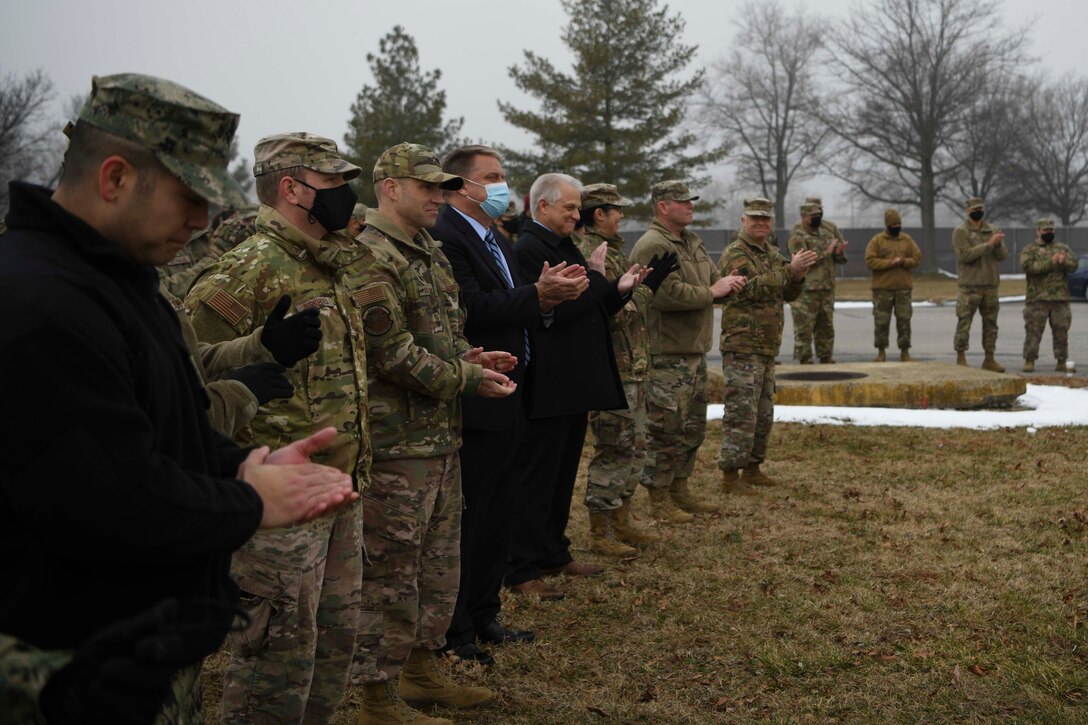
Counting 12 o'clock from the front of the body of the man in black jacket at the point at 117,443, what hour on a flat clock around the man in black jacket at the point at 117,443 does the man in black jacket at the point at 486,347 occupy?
the man in black jacket at the point at 486,347 is roughly at 10 o'clock from the man in black jacket at the point at 117,443.

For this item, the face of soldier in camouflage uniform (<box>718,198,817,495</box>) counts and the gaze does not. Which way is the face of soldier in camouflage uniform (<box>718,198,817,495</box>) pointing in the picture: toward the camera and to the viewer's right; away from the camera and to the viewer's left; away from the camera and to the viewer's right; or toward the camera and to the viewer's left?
toward the camera and to the viewer's right

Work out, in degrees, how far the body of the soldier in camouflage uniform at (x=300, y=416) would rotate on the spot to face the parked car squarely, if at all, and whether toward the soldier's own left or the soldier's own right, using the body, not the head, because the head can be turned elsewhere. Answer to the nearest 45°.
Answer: approximately 90° to the soldier's own left

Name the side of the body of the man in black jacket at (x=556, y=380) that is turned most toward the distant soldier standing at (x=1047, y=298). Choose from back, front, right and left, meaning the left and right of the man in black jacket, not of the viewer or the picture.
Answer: left

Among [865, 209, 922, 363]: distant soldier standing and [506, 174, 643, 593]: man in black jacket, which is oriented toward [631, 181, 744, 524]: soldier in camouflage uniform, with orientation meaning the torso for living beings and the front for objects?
the distant soldier standing

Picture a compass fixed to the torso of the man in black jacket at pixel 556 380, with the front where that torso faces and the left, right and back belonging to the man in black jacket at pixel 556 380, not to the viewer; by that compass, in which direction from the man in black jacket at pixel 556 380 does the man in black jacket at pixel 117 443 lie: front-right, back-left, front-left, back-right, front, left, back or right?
front-right

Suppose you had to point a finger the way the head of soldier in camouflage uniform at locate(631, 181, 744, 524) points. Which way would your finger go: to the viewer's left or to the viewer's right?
to the viewer's right

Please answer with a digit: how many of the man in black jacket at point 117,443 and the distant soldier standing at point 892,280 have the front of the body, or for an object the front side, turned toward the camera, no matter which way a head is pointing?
1

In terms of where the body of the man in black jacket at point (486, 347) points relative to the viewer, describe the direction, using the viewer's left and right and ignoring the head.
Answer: facing the viewer and to the right of the viewer

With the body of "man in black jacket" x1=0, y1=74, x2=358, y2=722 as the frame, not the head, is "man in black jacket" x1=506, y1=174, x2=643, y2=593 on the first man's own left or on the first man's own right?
on the first man's own left

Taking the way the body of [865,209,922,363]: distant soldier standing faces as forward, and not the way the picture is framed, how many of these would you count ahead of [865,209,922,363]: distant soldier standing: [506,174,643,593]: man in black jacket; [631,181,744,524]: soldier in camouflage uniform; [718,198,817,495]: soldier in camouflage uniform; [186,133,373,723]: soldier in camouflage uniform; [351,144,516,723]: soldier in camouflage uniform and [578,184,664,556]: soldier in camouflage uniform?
6

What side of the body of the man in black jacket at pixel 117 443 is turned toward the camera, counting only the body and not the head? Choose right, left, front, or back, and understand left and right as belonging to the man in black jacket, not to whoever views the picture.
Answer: right

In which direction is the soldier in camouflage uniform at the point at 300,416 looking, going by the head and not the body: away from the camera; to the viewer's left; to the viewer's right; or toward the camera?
to the viewer's right

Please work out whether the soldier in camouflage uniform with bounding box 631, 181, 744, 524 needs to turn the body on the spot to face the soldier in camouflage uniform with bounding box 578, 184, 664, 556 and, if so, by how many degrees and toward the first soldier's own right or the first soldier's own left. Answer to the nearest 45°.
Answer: approximately 90° to the first soldier's own right

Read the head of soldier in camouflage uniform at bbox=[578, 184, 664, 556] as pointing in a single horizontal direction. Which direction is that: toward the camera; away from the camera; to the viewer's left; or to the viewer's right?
to the viewer's right

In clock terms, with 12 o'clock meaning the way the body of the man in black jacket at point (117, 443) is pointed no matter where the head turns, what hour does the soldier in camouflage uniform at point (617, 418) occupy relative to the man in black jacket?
The soldier in camouflage uniform is roughly at 10 o'clock from the man in black jacket.

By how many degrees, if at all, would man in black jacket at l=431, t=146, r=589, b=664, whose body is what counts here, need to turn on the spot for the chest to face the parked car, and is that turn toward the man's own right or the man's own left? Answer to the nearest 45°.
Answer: approximately 90° to the man's own left

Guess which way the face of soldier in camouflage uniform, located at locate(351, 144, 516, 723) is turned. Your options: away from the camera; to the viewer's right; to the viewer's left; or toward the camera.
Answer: to the viewer's right

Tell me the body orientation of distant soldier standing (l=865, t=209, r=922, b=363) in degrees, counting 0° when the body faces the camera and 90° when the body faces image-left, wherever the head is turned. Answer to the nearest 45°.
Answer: approximately 0°
